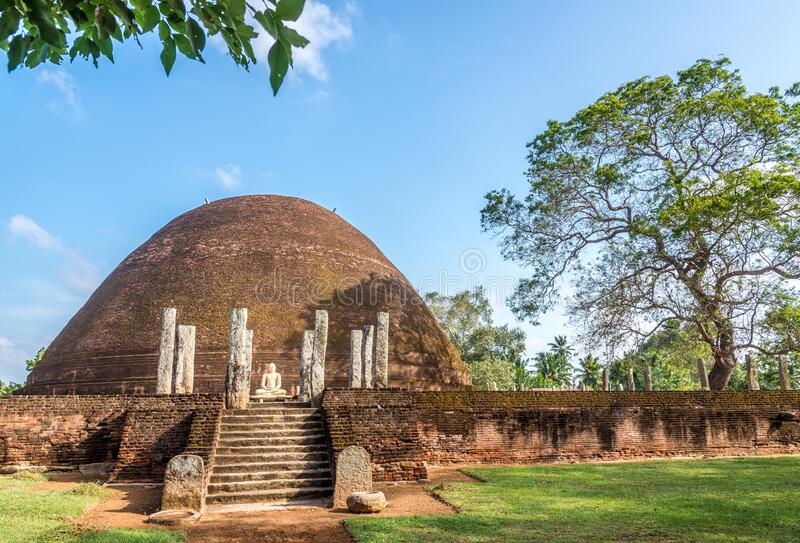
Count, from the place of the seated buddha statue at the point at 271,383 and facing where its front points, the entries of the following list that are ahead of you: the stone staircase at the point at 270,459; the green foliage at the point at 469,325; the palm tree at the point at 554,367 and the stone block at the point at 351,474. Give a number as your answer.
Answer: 2

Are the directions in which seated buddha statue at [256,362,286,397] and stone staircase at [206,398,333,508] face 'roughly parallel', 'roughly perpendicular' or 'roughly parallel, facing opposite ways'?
roughly parallel

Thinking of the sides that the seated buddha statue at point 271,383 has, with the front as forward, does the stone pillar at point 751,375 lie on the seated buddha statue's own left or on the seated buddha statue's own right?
on the seated buddha statue's own left

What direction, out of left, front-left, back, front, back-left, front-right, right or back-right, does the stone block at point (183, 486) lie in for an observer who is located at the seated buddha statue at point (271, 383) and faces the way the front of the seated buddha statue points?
front

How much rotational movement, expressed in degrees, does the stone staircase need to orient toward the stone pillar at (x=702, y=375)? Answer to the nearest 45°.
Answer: approximately 135° to its left

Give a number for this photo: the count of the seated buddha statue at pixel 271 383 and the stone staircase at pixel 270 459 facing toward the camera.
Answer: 2

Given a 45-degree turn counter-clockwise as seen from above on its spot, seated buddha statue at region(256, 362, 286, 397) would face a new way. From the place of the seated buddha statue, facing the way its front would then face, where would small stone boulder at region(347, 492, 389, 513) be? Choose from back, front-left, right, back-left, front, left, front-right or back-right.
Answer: front-right

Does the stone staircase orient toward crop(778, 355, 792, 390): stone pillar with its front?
no

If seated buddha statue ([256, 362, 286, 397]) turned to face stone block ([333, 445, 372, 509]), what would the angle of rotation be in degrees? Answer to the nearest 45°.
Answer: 0° — it already faces it

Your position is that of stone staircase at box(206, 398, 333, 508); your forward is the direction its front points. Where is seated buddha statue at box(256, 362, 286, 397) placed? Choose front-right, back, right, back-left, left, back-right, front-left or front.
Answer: back

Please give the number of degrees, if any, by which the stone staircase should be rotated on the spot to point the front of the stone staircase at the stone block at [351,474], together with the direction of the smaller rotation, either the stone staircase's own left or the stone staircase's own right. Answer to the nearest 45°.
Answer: approximately 45° to the stone staircase's own left

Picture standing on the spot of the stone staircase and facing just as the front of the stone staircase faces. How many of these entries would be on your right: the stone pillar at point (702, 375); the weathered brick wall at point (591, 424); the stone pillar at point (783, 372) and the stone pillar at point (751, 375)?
0

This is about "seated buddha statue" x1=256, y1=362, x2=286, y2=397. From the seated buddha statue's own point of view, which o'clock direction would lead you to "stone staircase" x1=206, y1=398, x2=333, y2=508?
The stone staircase is roughly at 12 o'clock from the seated buddha statue.

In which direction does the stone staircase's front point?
toward the camera

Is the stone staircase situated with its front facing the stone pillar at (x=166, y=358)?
no
